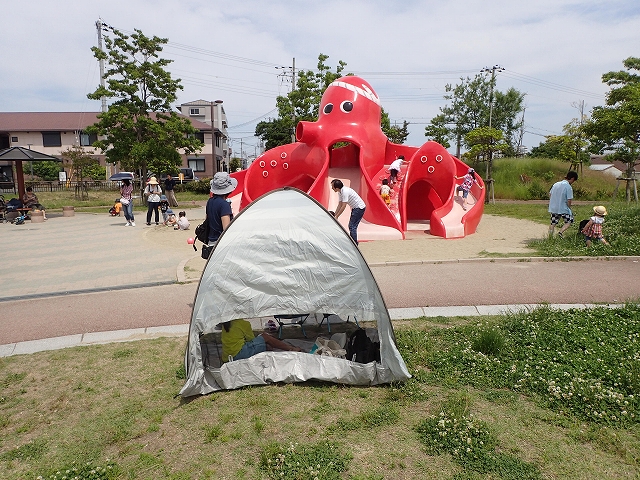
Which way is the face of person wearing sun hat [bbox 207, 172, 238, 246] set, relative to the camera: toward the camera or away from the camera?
away from the camera

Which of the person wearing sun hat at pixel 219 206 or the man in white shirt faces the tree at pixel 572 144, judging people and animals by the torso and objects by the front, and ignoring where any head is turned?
the person wearing sun hat

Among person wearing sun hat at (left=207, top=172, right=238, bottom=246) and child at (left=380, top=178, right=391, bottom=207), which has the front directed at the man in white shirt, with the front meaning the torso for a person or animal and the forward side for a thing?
the person wearing sun hat

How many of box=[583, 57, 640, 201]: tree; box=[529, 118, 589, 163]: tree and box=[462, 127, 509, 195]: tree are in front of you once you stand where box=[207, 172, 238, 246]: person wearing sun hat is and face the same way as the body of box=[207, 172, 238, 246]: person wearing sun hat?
3

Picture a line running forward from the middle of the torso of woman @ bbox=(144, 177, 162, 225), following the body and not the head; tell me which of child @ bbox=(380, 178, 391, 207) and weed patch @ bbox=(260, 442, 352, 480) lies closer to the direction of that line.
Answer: the weed patch

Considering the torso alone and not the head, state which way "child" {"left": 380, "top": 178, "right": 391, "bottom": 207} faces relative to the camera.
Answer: away from the camera

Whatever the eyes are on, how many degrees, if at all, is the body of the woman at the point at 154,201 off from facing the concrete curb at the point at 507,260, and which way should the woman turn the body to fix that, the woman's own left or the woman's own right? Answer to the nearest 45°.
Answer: approximately 45° to the woman's own left

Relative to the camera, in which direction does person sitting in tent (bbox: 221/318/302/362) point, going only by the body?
to the viewer's right
